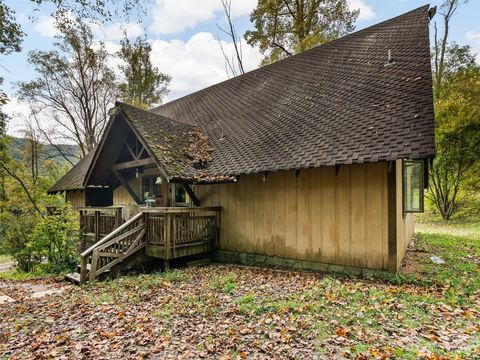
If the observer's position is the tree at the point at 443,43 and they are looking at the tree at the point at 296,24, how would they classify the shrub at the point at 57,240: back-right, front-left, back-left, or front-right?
front-left

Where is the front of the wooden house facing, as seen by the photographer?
facing the viewer and to the left of the viewer

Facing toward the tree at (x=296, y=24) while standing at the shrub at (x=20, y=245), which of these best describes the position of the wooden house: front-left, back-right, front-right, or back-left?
front-right

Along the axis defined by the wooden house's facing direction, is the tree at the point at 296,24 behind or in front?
behind

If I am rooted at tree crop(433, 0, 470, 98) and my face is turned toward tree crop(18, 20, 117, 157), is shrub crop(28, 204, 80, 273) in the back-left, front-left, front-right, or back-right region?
front-left

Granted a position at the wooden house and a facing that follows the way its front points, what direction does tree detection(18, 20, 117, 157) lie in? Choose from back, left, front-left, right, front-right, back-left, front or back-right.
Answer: right

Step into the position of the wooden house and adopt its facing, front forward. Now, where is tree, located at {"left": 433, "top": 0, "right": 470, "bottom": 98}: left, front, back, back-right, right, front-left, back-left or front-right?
back

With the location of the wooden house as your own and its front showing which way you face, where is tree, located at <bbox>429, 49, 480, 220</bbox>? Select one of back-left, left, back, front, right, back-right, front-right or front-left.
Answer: back

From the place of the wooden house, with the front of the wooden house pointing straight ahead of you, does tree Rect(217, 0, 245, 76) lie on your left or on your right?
on your right

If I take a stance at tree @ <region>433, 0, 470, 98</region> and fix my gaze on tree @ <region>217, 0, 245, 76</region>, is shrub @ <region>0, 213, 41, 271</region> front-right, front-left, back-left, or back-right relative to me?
front-left
